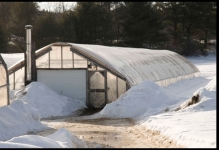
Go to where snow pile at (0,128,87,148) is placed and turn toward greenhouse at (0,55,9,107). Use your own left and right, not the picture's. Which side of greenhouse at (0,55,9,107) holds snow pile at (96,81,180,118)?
right

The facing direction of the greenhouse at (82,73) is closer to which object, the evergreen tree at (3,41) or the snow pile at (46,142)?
the snow pile

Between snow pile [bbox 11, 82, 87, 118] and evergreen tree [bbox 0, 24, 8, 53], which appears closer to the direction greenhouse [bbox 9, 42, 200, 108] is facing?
the snow pile

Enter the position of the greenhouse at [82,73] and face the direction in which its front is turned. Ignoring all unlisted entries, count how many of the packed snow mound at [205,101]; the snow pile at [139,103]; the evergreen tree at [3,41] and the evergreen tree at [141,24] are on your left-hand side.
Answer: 2

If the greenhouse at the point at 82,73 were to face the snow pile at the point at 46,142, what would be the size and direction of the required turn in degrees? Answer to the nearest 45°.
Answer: approximately 45° to its left

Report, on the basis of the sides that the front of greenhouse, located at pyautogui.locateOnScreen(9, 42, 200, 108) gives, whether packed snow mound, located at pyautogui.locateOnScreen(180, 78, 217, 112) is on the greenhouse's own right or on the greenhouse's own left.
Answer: on the greenhouse's own left

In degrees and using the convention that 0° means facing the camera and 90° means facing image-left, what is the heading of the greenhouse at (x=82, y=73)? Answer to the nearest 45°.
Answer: approximately 45°

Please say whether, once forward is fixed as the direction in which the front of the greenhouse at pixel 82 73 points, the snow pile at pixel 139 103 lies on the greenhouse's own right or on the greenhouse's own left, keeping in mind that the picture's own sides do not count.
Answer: on the greenhouse's own left

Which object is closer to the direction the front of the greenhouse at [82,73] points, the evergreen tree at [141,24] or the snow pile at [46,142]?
the snow pile

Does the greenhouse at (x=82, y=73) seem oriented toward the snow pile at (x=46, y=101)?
yes

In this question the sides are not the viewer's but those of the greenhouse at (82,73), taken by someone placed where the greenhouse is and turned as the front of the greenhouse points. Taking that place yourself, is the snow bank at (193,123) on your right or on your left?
on your left
